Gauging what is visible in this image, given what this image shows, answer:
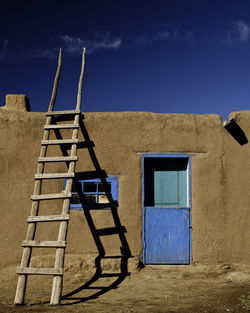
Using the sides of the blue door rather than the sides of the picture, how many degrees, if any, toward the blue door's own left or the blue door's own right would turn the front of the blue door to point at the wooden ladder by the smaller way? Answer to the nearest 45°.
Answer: approximately 45° to the blue door's own right

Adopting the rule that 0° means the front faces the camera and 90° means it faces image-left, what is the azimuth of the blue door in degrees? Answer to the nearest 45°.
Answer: approximately 0°

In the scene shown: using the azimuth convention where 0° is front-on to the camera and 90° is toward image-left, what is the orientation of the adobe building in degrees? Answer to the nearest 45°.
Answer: approximately 0°

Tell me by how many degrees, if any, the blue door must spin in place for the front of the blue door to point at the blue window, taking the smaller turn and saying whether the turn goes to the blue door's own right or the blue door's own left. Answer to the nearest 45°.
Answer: approximately 90° to the blue door's own right

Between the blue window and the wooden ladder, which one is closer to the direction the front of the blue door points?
the wooden ladder
